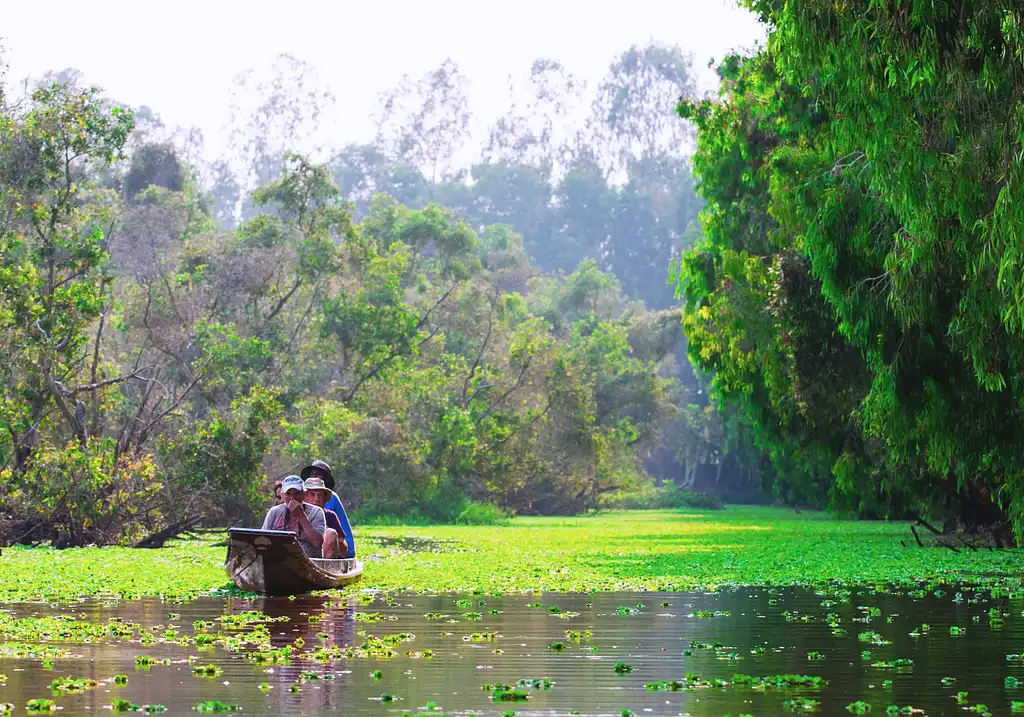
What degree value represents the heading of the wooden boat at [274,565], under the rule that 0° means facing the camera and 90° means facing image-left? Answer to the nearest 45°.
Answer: approximately 45°

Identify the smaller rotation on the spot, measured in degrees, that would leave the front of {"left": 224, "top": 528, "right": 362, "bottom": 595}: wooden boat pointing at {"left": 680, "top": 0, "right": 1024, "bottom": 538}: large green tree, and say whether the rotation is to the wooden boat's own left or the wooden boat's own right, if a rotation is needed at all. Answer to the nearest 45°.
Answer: approximately 135° to the wooden boat's own left

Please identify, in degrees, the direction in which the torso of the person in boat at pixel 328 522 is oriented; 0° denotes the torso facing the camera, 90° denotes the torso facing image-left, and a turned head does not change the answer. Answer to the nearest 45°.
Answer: approximately 45°

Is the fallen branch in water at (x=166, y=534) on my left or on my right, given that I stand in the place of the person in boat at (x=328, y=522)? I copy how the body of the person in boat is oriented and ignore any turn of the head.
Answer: on my right
